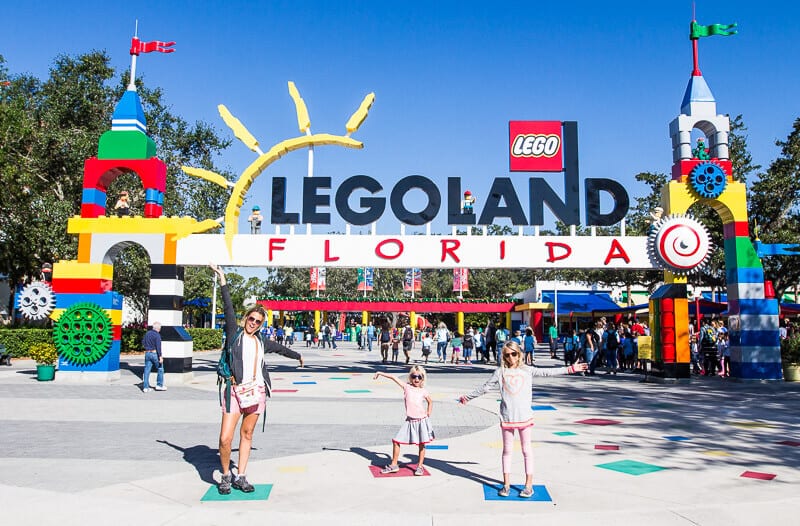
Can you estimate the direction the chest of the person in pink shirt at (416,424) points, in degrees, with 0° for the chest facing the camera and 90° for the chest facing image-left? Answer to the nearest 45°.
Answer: approximately 0°

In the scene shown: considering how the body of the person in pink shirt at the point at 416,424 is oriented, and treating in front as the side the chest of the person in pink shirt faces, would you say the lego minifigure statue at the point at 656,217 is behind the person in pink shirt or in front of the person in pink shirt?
behind

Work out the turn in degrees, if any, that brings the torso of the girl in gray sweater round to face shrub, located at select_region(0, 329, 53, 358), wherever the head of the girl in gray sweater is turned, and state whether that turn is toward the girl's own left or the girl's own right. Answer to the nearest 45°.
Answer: approximately 135° to the girl's own right

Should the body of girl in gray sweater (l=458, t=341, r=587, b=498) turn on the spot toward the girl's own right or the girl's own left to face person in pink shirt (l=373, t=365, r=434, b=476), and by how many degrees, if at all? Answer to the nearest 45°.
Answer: approximately 135° to the girl's own right

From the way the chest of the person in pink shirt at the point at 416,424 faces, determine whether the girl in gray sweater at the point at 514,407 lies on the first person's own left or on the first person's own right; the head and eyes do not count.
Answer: on the first person's own left

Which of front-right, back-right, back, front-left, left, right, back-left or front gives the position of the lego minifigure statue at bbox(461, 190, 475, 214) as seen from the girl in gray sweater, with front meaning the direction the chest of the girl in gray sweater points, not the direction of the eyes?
back

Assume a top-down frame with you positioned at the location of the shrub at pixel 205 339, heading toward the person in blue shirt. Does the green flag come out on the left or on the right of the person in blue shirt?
left

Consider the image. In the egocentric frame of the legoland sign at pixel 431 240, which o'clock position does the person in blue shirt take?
The person in blue shirt is roughly at 2 o'clock from the legoland sign.

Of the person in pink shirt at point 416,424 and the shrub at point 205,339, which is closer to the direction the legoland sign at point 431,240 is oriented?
the person in pink shirt
